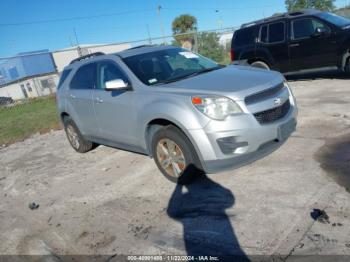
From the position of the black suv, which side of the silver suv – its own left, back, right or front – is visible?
left

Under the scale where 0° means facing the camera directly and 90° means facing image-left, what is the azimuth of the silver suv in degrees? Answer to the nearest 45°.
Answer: approximately 315°

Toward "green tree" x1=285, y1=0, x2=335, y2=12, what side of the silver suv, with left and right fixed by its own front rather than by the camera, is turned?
left

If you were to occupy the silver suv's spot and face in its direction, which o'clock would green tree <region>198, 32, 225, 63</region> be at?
The green tree is roughly at 8 o'clock from the silver suv.

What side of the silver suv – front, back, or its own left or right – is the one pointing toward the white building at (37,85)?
back
